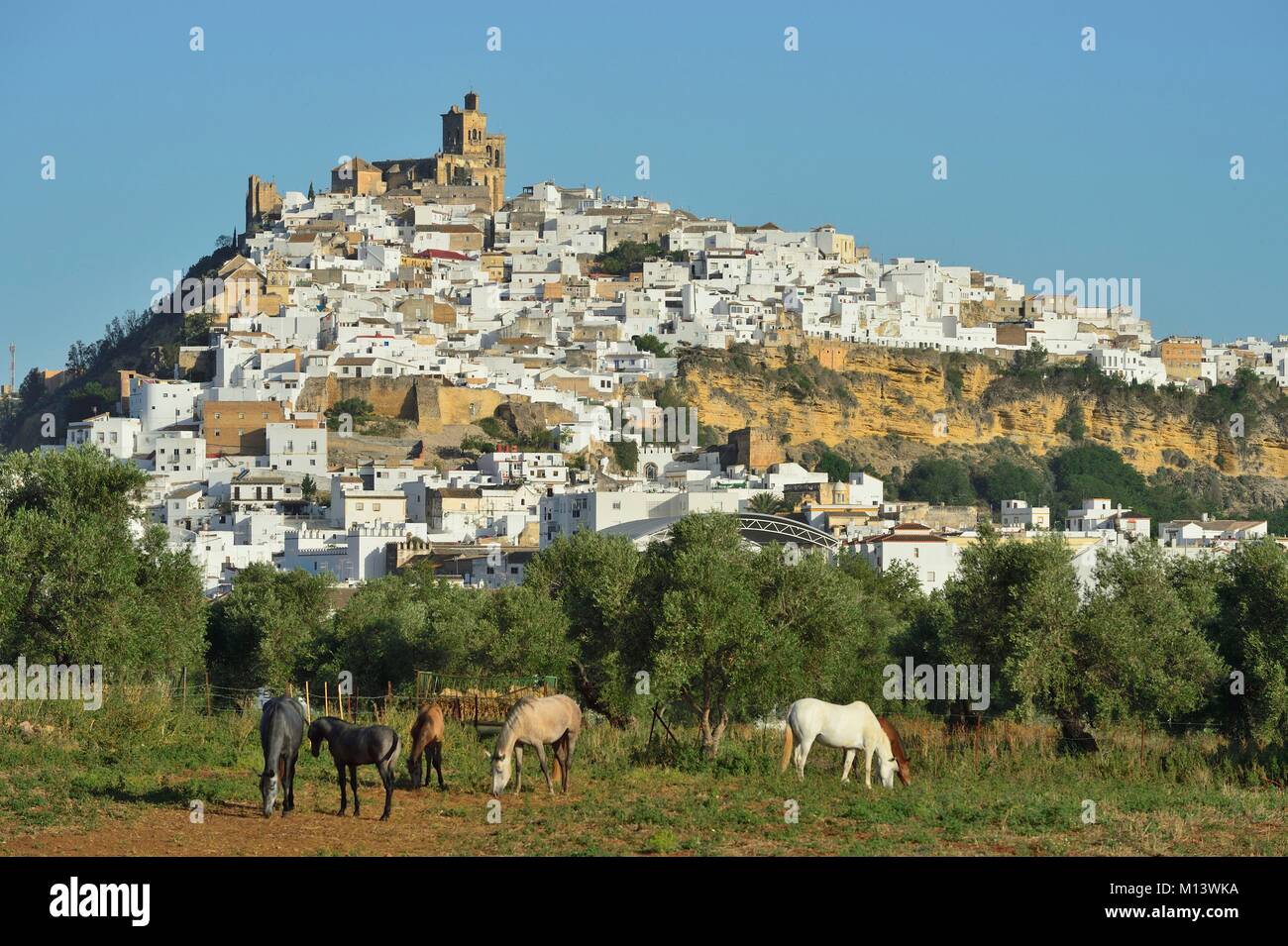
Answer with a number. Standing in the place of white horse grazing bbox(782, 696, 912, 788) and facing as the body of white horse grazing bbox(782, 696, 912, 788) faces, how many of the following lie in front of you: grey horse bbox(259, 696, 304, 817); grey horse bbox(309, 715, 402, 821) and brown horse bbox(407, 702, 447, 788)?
0

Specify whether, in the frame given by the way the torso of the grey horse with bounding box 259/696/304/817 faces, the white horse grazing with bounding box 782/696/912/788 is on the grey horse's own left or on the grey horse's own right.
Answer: on the grey horse's own left

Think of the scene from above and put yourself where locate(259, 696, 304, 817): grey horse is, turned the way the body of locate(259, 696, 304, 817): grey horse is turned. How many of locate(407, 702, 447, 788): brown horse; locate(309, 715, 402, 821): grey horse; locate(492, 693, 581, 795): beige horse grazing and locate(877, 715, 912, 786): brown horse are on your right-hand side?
0

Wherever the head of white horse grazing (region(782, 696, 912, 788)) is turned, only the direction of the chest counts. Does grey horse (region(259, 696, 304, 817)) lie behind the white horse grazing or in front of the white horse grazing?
behind

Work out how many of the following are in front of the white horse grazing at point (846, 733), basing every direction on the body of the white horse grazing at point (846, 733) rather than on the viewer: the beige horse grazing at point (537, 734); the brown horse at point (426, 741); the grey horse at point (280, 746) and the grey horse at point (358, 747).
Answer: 0

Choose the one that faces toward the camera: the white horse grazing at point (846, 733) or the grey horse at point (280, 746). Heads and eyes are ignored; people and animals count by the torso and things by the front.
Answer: the grey horse

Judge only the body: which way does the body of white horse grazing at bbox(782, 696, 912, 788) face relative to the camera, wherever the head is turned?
to the viewer's right

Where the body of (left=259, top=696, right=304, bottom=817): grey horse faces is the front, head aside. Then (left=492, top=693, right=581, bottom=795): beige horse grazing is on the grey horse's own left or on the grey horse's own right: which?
on the grey horse's own left

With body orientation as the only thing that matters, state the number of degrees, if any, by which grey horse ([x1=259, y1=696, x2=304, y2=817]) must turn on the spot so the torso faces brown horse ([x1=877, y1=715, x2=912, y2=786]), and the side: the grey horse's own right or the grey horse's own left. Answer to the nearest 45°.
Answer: approximately 90° to the grey horse's own left

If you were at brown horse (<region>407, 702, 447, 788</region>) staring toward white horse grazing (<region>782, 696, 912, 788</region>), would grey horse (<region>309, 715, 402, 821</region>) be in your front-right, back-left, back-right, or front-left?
back-right

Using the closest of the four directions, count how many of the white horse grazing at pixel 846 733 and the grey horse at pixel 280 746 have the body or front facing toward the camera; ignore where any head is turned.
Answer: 1

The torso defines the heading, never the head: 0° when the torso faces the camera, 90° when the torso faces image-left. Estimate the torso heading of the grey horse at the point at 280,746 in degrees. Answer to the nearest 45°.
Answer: approximately 0°

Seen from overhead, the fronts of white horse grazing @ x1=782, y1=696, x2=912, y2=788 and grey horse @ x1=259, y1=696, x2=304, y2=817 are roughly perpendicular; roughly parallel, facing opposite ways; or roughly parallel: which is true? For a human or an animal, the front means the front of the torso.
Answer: roughly perpendicular

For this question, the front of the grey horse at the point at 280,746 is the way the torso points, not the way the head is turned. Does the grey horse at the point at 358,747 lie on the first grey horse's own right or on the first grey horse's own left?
on the first grey horse's own left

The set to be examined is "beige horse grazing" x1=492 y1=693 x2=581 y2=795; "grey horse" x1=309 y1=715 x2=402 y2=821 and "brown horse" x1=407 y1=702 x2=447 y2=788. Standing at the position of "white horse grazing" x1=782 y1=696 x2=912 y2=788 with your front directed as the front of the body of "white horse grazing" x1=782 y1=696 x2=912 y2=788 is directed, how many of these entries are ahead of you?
0

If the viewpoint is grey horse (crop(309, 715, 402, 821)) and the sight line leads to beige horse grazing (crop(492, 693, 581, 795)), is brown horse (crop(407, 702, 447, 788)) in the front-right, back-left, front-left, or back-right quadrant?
front-left

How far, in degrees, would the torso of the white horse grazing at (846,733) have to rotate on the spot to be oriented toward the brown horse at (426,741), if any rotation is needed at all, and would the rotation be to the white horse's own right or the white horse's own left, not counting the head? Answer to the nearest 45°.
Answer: approximately 180°

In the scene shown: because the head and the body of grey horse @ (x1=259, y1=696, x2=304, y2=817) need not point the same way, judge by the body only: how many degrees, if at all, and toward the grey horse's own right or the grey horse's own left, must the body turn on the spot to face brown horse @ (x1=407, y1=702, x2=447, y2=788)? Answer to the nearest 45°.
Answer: approximately 135° to the grey horse's own left

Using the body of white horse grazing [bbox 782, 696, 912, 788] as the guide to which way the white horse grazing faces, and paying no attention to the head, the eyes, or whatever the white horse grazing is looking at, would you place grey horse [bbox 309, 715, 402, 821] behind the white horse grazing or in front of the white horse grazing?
behind
